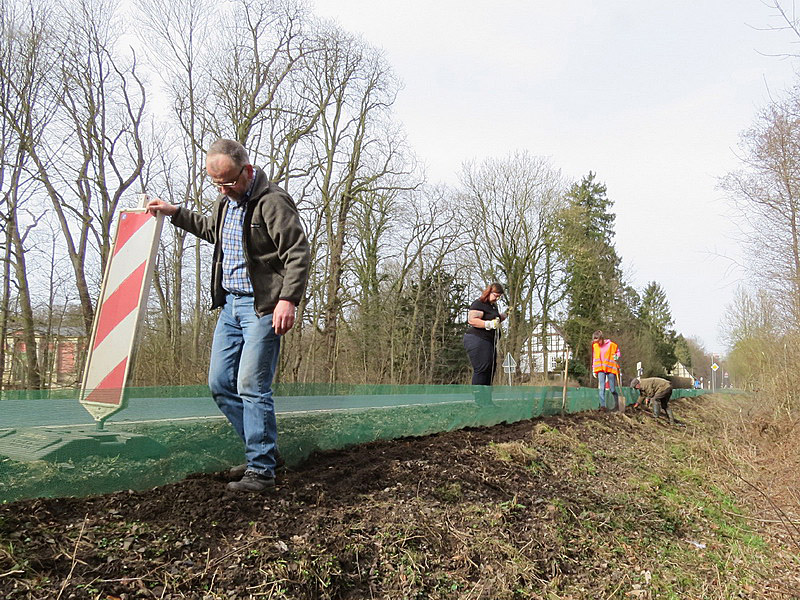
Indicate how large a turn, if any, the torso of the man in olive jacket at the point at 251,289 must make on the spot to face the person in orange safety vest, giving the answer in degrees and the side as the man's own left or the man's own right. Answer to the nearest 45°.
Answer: approximately 180°

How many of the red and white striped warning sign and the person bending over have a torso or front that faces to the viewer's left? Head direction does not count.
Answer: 1

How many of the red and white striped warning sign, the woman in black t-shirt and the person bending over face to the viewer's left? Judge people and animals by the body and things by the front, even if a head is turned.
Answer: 1

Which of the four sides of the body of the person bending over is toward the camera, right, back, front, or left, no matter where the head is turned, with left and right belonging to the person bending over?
left

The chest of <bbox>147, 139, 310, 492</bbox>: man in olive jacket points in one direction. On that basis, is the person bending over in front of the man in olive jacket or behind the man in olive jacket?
behind

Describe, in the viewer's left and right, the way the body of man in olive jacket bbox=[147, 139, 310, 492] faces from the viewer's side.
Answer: facing the viewer and to the left of the viewer

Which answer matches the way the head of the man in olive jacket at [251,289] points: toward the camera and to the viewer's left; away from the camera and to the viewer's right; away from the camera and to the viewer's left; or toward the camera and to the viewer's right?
toward the camera and to the viewer's left

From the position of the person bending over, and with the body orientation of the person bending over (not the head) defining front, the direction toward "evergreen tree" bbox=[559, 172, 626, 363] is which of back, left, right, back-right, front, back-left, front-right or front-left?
right

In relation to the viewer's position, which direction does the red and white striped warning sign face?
facing the viewer

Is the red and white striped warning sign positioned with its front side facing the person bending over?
no
